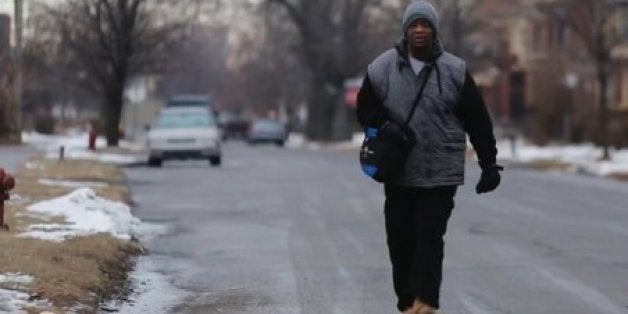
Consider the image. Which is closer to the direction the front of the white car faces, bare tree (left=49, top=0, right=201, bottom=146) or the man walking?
the man walking

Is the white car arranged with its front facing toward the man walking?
yes

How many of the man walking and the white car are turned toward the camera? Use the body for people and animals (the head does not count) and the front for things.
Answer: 2

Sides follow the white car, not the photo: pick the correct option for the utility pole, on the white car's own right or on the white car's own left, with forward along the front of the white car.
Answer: on the white car's own right

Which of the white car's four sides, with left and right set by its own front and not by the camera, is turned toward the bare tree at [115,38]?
back

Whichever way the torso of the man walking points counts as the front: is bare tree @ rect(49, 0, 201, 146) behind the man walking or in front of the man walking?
behind

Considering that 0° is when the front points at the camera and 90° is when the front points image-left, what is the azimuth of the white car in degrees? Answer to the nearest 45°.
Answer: approximately 0°

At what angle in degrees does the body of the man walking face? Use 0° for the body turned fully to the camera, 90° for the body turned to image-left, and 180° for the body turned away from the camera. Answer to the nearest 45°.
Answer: approximately 0°

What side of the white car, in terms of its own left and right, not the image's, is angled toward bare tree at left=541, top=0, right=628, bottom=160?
left
